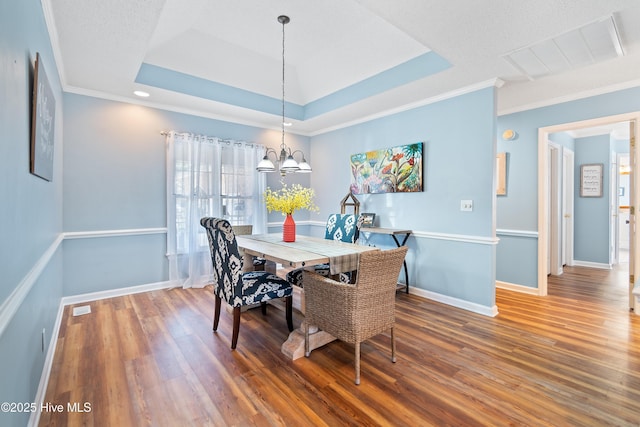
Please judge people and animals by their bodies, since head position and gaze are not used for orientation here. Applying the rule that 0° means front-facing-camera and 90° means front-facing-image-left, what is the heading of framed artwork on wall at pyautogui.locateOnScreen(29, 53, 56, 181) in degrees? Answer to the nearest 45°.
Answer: approximately 270°

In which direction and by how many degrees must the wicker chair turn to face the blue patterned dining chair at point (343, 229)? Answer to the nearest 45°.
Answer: approximately 45° to its right

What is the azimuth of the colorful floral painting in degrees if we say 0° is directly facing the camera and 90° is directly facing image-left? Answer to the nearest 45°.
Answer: approximately 45°

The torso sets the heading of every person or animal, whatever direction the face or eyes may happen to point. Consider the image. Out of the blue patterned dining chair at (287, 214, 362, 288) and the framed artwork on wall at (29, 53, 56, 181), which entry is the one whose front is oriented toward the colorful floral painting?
the framed artwork on wall

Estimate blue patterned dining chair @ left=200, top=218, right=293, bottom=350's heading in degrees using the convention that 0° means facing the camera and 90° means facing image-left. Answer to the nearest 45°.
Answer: approximately 225°

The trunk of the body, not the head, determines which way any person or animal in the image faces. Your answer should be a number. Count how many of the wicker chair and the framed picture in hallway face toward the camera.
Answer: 1

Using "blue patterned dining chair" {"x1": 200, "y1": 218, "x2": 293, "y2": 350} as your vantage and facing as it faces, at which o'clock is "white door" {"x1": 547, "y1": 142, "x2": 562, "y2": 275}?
The white door is roughly at 1 o'clock from the blue patterned dining chair.
